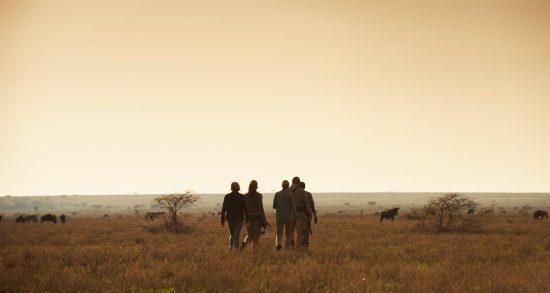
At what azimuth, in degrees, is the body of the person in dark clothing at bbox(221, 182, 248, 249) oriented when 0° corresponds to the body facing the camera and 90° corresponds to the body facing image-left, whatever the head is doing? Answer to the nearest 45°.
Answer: approximately 180°

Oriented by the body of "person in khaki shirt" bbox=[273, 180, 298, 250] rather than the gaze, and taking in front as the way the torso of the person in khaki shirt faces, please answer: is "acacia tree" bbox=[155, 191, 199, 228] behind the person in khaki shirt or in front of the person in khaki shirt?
in front

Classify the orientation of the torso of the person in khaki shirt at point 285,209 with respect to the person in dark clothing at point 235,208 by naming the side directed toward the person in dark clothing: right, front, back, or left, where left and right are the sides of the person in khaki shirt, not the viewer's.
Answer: left

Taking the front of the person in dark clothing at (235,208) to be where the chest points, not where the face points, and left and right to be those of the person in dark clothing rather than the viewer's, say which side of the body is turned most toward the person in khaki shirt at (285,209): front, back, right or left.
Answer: right

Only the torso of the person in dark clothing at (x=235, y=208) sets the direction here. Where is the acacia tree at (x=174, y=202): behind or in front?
in front

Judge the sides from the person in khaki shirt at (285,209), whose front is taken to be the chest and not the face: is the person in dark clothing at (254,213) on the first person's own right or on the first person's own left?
on the first person's own left

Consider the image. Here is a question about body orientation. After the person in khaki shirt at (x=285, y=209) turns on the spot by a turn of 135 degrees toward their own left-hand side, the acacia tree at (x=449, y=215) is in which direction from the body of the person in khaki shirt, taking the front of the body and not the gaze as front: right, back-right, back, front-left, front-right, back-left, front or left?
back

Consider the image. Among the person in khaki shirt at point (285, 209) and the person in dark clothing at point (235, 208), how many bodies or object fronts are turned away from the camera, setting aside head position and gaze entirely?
2

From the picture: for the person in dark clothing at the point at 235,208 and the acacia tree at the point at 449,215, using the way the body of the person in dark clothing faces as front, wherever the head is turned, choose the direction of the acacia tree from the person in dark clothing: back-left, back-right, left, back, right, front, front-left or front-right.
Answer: front-right

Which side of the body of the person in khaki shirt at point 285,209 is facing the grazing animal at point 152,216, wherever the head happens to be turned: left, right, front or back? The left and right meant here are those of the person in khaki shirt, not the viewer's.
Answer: front

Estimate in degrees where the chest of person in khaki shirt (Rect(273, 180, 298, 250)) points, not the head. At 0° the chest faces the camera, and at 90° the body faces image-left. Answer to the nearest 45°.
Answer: approximately 180°
